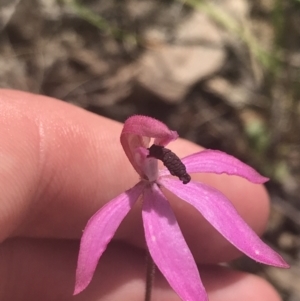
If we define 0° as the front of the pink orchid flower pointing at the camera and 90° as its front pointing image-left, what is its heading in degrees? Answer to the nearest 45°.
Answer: approximately 315°
